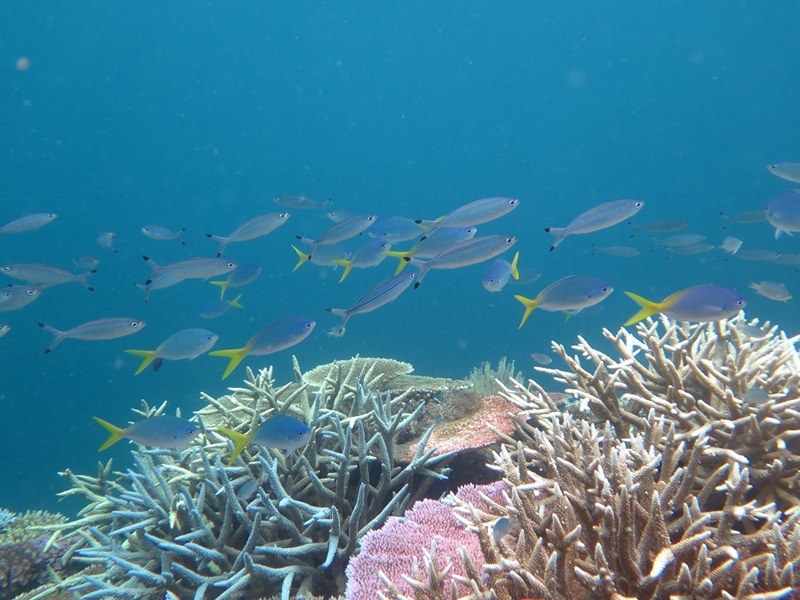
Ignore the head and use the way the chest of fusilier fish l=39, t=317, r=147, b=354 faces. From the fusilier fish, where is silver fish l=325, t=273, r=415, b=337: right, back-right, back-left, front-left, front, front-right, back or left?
front-right

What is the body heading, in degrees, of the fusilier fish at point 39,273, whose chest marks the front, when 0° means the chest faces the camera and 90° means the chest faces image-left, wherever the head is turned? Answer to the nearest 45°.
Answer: approximately 90°

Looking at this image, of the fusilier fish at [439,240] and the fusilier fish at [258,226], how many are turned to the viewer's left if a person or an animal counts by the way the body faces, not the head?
0

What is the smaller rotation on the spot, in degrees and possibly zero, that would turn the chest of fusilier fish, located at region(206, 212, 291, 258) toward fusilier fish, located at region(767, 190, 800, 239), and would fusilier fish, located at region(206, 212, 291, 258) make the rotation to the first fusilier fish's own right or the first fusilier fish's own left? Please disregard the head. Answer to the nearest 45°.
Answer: approximately 45° to the first fusilier fish's own right

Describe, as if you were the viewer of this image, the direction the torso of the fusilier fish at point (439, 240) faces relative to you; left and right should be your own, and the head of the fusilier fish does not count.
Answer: facing to the right of the viewer

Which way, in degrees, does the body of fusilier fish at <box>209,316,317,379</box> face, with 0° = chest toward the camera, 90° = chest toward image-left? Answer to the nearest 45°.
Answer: approximately 270°

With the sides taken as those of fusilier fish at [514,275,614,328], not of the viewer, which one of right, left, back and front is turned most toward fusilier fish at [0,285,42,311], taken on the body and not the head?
back
